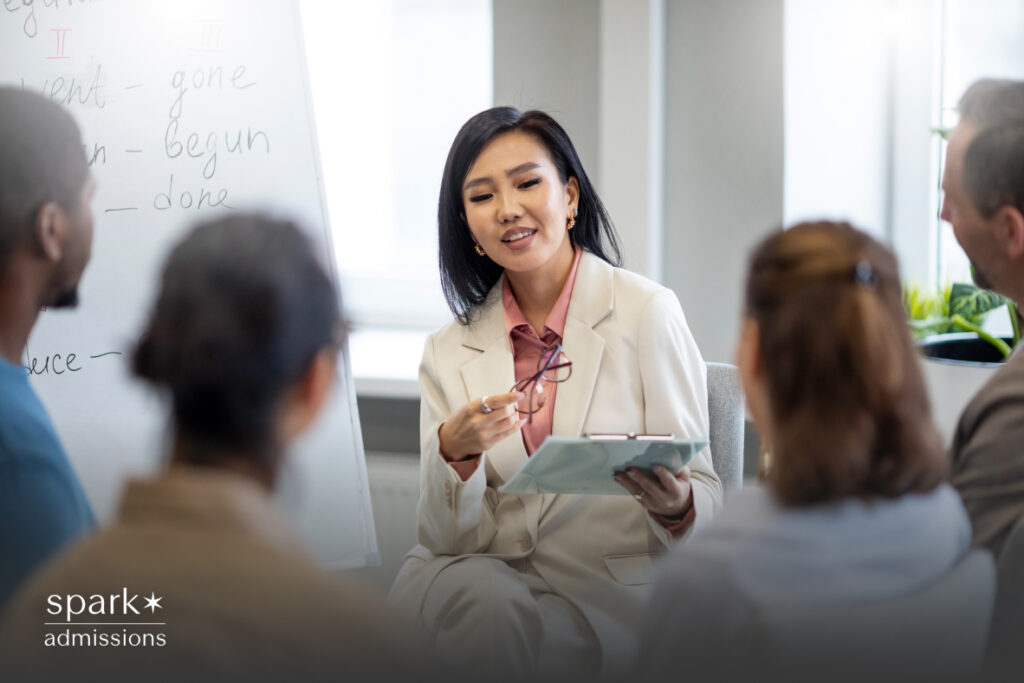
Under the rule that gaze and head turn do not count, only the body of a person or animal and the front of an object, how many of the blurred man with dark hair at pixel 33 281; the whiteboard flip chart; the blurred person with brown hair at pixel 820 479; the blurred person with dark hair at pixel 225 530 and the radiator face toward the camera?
2

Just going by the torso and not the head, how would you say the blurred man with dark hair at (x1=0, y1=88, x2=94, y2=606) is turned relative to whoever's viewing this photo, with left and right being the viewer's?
facing away from the viewer and to the right of the viewer

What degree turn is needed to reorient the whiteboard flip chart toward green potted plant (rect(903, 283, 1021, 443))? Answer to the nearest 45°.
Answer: approximately 45° to its left

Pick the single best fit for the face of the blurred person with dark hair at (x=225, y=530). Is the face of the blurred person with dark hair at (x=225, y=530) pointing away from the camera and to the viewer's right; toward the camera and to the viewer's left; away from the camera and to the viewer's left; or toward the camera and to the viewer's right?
away from the camera and to the viewer's right

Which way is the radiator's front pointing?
toward the camera

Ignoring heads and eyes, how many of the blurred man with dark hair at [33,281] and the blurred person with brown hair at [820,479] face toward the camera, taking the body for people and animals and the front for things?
0

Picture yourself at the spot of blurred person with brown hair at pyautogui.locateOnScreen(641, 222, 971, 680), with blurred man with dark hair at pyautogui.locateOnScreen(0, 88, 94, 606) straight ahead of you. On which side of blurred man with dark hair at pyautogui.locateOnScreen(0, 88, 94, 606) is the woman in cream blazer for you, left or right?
right

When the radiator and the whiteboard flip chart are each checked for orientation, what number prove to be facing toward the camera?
2

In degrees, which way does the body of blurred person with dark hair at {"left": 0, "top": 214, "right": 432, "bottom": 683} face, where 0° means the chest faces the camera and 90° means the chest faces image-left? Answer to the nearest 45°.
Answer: approximately 225°

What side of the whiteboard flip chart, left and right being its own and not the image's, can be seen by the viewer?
front

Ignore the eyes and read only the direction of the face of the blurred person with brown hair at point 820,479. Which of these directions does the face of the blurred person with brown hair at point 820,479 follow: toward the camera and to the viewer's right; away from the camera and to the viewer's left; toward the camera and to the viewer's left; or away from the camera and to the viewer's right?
away from the camera and to the viewer's left

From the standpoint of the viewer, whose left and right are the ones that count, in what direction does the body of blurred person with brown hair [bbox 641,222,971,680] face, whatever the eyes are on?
facing away from the viewer and to the left of the viewer

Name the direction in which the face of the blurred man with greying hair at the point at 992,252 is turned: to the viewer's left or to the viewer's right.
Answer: to the viewer's left
